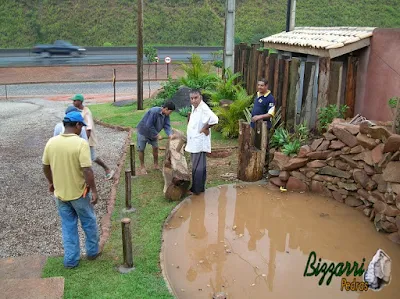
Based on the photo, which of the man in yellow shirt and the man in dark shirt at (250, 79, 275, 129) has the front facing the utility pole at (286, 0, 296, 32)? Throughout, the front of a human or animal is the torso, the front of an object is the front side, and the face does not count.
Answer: the man in yellow shirt

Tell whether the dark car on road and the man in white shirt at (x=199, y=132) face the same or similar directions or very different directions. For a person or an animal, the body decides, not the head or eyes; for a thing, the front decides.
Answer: very different directions

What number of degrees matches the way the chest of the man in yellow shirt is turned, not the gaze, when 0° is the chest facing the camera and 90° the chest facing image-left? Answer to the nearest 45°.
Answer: approximately 225°

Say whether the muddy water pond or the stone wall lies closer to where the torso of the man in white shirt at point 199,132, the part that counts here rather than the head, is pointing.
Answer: the muddy water pond

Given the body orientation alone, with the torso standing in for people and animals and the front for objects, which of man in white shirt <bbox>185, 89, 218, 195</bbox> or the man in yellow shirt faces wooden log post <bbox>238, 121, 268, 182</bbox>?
the man in yellow shirt

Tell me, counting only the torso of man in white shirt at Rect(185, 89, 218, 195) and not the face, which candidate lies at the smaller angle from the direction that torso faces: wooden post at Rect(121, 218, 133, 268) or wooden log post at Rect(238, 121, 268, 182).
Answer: the wooden post

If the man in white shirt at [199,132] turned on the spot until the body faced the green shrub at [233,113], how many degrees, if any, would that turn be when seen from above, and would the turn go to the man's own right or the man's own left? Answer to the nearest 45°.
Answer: approximately 135° to the man's own right
